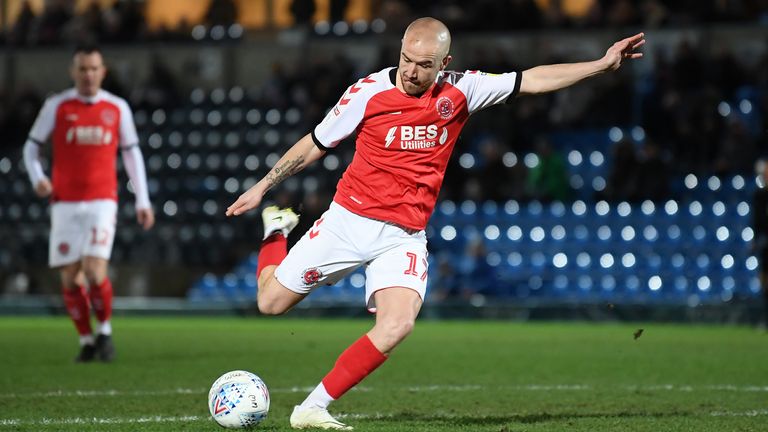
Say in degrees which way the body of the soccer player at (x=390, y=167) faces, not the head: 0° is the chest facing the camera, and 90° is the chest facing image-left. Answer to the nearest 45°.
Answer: approximately 0°

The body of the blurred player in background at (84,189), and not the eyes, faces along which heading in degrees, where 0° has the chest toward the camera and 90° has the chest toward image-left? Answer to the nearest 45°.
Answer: approximately 0°

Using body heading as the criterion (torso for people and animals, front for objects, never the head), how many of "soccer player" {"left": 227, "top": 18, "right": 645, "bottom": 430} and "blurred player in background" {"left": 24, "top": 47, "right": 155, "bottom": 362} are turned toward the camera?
2

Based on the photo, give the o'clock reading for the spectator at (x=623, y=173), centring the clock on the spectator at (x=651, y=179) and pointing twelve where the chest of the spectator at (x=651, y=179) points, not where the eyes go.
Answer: the spectator at (x=623, y=173) is roughly at 3 o'clock from the spectator at (x=651, y=179).

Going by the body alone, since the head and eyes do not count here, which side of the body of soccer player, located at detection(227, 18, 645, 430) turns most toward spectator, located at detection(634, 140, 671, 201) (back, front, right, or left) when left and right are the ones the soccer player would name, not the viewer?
back

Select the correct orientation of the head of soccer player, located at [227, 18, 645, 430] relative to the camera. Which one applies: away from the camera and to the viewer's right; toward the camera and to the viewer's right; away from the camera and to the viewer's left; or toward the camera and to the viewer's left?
toward the camera and to the viewer's left

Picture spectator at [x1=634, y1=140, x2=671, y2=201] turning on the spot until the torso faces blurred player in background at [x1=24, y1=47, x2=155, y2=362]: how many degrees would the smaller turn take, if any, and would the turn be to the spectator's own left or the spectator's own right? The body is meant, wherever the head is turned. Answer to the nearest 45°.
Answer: approximately 45° to the spectator's own right
